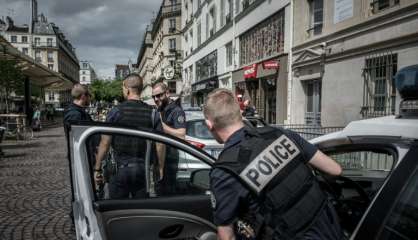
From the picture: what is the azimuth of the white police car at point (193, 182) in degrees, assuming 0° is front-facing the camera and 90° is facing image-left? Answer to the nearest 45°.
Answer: approximately 135°

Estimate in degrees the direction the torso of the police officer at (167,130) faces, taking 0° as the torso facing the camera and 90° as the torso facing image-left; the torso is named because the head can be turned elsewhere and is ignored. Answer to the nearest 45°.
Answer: approximately 45°

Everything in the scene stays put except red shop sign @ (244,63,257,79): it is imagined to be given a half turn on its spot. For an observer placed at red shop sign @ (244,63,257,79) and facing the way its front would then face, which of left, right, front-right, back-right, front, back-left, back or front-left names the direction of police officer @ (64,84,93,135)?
back-right

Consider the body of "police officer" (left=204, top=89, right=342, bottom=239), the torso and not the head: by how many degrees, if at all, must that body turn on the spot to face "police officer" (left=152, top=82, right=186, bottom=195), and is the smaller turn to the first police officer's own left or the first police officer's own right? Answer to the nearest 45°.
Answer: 0° — they already face them

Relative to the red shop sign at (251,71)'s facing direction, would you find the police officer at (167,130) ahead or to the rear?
ahead

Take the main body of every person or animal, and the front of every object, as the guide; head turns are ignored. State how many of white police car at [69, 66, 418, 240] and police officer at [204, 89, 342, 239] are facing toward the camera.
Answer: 0

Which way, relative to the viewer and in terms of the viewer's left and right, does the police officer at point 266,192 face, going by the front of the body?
facing away from the viewer and to the left of the viewer

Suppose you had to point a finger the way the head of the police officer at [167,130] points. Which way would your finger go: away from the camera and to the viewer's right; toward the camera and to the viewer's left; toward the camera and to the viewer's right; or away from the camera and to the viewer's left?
toward the camera and to the viewer's left

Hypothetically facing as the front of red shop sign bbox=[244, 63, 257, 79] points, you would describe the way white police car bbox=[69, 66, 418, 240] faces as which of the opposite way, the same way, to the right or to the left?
to the right

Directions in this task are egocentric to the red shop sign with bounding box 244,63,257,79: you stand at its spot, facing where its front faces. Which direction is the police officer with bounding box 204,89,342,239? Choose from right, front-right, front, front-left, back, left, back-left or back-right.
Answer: front-left

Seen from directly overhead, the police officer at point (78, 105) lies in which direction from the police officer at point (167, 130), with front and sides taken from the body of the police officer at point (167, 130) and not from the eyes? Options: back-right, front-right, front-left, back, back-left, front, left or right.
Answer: right

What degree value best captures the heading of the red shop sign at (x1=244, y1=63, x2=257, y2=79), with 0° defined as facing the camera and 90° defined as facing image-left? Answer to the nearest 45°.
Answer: approximately 45°

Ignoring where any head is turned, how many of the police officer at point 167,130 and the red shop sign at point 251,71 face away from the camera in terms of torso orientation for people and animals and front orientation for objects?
0

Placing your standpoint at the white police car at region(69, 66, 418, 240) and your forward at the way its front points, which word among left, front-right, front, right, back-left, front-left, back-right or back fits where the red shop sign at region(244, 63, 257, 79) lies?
front-right

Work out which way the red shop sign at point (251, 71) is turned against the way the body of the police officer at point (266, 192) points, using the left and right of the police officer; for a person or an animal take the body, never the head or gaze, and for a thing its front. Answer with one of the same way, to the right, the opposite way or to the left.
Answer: to the left
